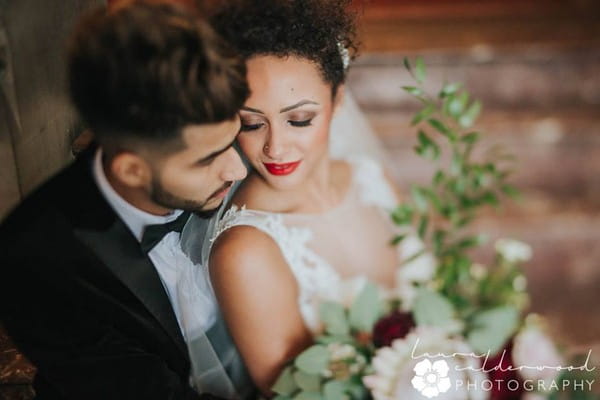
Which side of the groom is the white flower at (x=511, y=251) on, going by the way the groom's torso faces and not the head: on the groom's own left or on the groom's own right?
on the groom's own left

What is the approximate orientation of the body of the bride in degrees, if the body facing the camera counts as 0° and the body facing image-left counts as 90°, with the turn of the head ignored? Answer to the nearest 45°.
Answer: approximately 315°

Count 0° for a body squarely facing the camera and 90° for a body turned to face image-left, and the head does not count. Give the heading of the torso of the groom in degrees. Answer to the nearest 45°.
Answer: approximately 315°

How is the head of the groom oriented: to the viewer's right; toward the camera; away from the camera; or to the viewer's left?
to the viewer's right

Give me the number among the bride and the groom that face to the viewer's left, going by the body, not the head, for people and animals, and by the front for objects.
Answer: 0
